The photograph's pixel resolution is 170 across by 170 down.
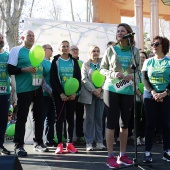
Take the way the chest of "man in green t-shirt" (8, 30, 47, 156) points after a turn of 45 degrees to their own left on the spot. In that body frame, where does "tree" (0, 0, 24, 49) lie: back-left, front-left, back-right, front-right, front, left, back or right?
left

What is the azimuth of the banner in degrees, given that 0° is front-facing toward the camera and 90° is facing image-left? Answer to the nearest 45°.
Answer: approximately 0°

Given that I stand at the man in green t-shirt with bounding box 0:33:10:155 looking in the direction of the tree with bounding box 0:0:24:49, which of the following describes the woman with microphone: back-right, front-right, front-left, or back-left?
back-right

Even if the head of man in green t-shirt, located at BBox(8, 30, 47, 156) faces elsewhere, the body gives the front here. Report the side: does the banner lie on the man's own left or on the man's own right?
on the man's own left

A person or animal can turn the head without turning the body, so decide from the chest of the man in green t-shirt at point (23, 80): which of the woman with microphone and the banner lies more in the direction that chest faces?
the woman with microphone
